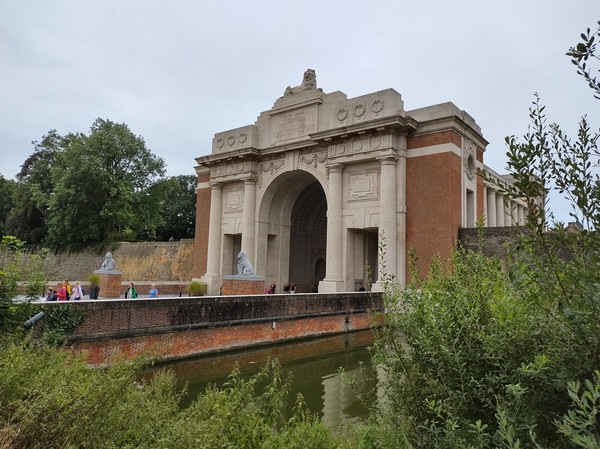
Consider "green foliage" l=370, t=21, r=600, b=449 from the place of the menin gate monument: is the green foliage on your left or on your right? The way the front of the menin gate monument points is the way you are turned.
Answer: on your left

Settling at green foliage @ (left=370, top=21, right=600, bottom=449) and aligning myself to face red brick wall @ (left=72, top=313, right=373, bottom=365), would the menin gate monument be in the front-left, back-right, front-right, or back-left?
front-right

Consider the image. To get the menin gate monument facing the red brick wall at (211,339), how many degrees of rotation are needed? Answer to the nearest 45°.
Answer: approximately 45° to its left

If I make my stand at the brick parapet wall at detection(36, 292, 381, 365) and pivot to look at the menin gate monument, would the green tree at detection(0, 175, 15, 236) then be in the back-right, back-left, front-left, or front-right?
front-left

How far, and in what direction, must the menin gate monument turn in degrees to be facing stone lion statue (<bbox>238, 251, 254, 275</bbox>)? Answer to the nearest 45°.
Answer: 0° — it already faces it

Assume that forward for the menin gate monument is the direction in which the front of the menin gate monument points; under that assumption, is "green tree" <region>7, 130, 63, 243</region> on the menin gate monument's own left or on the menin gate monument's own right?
on the menin gate monument's own right

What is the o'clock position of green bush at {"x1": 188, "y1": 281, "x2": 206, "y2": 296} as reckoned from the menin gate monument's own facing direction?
The green bush is roughly at 2 o'clock from the menin gate monument.

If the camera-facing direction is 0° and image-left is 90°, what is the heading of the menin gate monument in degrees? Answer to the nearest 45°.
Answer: approximately 45°

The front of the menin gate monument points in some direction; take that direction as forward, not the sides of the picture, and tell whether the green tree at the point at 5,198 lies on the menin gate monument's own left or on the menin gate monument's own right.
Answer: on the menin gate monument's own right

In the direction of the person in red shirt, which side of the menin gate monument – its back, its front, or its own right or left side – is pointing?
front
